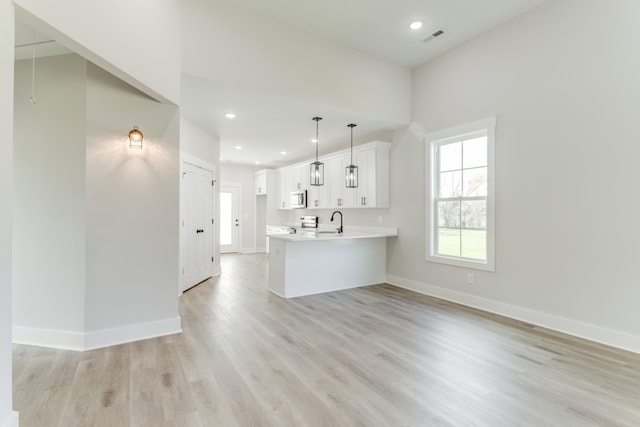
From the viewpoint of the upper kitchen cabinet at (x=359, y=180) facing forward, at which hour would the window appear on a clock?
The window is roughly at 9 o'clock from the upper kitchen cabinet.

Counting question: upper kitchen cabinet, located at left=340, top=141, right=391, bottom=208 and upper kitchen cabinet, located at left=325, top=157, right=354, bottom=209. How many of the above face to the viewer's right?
0

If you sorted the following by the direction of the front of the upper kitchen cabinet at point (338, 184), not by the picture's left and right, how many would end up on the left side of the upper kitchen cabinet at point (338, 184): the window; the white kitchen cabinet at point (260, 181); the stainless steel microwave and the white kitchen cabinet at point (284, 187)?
1

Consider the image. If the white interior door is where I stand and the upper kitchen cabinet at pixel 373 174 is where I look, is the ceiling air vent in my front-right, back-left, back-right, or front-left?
front-right

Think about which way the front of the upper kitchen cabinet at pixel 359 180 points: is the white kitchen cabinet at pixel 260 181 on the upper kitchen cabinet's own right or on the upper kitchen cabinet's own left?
on the upper kitchen cabinet's own right

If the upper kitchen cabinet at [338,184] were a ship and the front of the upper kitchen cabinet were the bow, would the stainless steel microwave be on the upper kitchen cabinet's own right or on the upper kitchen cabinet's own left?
on the upper kitchen cabinet's own right

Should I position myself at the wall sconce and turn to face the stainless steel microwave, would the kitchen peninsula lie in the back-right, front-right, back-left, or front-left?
front-right

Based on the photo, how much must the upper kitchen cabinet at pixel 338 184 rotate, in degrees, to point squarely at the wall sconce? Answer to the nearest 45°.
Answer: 0° — it already faces it

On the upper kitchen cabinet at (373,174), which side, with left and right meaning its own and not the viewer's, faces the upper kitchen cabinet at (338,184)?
right

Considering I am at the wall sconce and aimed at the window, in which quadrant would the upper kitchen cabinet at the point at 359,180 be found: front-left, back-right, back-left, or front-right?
front-left

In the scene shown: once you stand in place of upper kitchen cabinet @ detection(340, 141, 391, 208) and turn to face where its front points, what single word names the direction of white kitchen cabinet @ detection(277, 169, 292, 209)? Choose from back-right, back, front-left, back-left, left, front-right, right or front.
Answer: right

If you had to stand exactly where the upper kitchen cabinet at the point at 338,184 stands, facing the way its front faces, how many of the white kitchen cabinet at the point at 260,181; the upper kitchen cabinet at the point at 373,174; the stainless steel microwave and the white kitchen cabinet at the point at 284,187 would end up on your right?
3

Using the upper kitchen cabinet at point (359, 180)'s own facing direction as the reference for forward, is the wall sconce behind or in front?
in front

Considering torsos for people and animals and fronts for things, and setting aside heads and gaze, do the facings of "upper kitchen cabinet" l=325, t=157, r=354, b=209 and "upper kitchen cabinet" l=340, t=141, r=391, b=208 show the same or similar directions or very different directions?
same or similar directions

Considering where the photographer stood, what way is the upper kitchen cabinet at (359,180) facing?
facing the viewer and to the left of the viewer

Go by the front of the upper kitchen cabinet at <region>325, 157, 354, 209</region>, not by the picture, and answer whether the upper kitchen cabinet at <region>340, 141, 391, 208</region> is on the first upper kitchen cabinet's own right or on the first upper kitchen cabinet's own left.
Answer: on the first upper kitchen cabinet's own left
